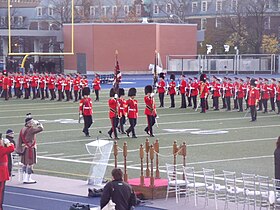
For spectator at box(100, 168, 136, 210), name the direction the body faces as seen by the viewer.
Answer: away from the camera

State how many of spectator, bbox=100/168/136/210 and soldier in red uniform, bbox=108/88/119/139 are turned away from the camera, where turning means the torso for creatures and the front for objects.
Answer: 1

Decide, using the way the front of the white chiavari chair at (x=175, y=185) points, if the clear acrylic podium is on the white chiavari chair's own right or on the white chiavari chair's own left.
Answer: on the white chiavari chair's own left

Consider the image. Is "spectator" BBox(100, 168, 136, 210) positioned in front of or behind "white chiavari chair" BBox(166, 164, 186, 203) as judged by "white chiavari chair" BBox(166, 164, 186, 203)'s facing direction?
behind

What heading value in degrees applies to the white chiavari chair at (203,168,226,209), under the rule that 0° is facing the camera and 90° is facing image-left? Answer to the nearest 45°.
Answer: approximately 225°

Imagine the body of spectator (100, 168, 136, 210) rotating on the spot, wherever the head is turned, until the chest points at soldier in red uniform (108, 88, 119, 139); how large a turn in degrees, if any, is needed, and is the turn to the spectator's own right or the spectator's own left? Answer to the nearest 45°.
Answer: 0° — they already face them

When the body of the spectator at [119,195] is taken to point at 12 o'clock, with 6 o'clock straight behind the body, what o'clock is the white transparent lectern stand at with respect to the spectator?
The white transparent lectern stand is roughly at 12 o'clock from the spectator.

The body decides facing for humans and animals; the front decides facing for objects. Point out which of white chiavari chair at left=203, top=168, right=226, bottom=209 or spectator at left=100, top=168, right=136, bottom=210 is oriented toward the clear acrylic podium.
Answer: the spectator
